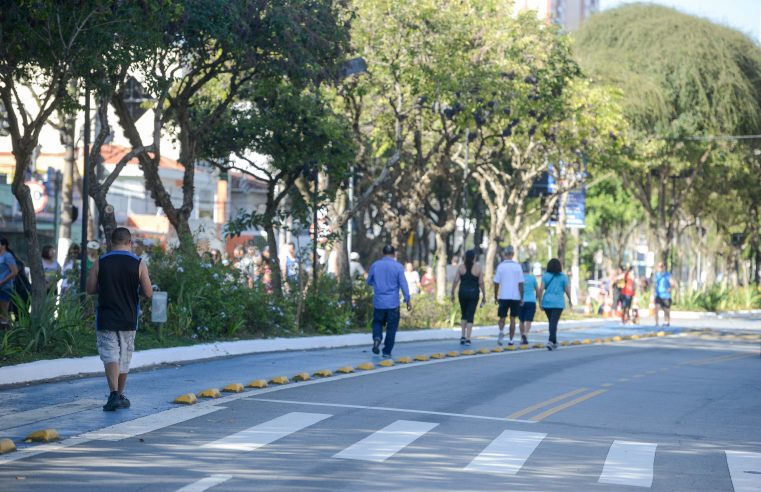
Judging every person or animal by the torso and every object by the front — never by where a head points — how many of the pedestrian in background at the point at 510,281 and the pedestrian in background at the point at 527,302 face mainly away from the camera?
2

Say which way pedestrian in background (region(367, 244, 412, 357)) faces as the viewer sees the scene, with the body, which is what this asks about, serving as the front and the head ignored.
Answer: away from the camera

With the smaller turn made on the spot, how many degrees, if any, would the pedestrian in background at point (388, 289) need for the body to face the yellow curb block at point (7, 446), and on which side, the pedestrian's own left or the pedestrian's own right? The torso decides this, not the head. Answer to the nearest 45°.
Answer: approximately 180°

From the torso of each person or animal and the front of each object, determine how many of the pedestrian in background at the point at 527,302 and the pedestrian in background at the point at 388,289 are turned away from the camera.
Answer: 2

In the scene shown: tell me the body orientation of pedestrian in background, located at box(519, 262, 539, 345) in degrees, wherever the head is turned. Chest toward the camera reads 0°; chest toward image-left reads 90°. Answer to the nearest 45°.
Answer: approximately 180°

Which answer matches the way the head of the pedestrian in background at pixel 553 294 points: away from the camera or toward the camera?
away from the camera

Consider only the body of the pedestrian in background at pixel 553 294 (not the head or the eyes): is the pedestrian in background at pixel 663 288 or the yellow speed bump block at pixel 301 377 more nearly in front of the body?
the pedestrian in background

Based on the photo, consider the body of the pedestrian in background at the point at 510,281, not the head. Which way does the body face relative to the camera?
away from the camera
